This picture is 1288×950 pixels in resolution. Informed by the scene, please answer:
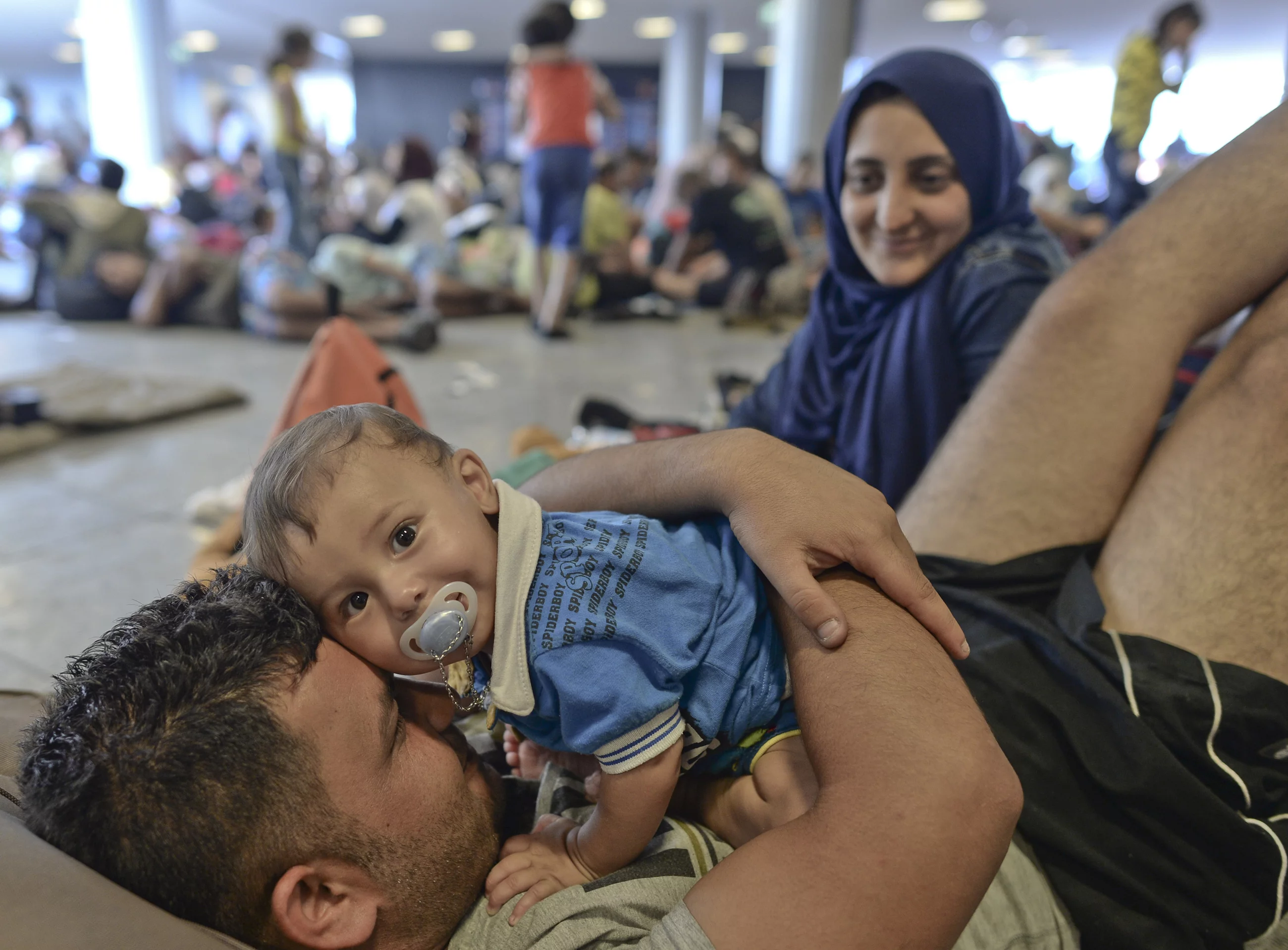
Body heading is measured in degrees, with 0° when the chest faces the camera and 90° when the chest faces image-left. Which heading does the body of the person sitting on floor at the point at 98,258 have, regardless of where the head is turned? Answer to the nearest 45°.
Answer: approximately 180°

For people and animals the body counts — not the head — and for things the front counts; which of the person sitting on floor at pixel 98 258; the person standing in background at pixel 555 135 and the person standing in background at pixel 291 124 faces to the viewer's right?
the person standing in background at pixel 291 124

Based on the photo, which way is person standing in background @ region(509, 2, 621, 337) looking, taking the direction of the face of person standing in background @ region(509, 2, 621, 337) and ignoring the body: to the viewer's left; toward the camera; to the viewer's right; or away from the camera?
away from the camera
